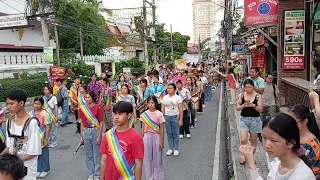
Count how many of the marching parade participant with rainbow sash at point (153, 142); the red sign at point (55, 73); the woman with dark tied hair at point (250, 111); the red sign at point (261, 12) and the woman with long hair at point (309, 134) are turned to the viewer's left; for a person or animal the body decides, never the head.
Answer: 1

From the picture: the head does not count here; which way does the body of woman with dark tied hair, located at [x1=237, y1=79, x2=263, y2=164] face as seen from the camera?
toward the camera

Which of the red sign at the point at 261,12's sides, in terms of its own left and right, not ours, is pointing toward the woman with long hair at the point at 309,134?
front

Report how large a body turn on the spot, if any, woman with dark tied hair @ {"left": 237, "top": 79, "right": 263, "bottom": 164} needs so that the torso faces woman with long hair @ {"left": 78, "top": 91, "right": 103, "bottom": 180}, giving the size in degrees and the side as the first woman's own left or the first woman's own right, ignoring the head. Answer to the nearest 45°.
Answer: approximately 90° to the first woman's own right

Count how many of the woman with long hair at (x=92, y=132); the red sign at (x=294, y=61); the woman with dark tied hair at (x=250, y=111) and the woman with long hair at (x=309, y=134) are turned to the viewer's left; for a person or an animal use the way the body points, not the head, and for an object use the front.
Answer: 1

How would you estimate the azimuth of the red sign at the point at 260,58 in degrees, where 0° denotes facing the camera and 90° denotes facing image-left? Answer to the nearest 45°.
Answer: approximately 45°

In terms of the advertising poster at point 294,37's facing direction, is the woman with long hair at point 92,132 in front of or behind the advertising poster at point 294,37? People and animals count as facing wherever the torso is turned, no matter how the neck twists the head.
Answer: in front

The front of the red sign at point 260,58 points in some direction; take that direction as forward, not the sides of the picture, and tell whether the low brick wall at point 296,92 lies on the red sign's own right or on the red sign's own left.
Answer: on the red sign's own left

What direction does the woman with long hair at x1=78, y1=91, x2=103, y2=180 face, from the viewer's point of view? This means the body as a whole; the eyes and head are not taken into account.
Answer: toward the camera

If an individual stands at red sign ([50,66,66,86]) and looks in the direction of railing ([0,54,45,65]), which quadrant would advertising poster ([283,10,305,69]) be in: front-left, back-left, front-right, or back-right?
back-right
